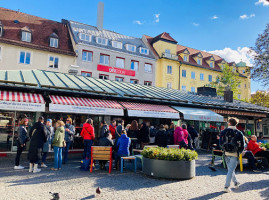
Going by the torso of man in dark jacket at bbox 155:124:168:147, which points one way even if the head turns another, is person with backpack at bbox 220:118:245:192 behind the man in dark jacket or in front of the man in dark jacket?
behind

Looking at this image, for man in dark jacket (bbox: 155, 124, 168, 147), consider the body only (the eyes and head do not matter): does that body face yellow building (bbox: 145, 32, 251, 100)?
yes

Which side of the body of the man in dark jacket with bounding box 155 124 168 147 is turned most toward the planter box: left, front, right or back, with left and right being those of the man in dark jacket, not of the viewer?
back

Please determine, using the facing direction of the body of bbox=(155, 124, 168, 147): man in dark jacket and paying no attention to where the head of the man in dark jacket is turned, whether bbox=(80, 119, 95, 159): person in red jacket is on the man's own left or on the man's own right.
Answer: on the man's own left

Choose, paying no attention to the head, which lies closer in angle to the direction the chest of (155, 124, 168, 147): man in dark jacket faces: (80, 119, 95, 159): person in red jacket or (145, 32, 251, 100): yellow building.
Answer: the yellow building

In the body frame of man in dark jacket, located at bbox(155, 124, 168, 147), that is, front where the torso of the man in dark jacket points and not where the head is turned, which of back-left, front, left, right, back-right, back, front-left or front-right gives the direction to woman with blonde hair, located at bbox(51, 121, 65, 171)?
back-left

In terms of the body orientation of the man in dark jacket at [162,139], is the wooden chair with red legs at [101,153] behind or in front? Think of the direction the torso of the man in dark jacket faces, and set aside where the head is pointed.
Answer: behind

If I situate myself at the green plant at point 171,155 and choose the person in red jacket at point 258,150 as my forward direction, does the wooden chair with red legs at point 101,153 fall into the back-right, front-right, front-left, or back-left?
back-left

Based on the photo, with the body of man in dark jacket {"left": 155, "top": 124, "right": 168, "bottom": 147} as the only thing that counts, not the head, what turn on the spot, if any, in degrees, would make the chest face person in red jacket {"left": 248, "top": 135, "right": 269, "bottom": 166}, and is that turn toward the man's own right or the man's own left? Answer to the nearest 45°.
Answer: approximately 90° to the man's own right

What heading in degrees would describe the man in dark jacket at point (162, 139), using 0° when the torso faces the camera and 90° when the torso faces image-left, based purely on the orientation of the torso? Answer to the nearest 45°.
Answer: approximately 180°
